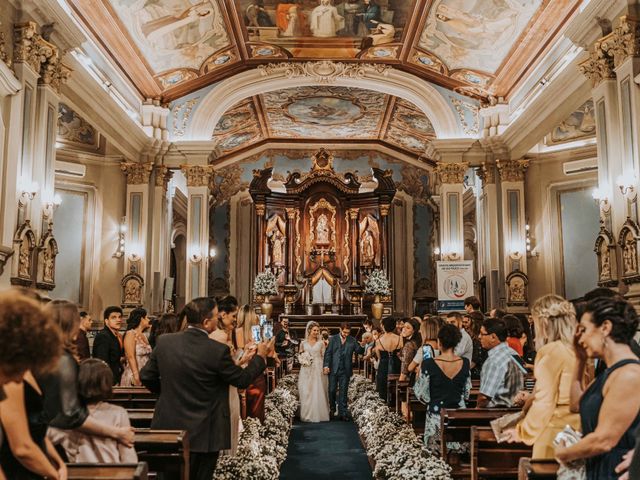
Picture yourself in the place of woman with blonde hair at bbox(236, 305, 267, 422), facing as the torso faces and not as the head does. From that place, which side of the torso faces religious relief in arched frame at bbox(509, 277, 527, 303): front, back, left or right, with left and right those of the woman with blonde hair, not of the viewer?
front

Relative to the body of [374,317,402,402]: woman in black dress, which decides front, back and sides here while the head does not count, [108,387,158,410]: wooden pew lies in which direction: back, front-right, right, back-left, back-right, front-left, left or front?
back-left

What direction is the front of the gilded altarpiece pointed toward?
toward the camera

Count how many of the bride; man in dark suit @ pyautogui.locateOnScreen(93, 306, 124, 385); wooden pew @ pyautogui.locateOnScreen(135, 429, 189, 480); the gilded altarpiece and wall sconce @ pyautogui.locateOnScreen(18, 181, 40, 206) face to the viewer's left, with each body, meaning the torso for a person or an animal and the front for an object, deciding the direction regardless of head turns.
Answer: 0

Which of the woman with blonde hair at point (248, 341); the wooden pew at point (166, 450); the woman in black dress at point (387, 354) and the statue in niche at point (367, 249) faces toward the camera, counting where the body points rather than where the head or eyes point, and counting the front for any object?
the statue in niche

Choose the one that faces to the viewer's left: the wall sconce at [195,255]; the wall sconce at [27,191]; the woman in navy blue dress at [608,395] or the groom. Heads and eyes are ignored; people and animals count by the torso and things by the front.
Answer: the woman in navy blue dress

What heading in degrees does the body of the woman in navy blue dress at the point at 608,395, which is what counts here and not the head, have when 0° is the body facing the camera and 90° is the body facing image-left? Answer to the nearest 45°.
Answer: approximately 90°

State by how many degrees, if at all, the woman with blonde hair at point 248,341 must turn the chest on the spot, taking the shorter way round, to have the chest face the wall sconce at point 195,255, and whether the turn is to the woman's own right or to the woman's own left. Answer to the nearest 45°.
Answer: approximately 45° to the woman's own left

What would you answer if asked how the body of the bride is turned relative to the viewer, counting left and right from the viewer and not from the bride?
facing the viewer

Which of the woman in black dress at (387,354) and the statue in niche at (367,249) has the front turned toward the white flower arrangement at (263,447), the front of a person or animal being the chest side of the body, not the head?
the statue in niche

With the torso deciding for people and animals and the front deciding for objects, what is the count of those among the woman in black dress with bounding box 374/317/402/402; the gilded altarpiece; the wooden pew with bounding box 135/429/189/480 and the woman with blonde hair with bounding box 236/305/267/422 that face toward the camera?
1

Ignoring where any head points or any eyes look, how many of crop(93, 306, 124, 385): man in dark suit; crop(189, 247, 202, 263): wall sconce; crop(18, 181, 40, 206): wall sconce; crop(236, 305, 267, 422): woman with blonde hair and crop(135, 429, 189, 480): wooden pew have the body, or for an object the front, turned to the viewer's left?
0

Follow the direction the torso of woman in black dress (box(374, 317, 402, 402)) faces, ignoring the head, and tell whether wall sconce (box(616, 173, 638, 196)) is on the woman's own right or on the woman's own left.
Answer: on the woman's own right

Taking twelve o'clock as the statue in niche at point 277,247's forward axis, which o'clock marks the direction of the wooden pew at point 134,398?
The wooden pew is roughly at 12 o'clock from the statue in niche.

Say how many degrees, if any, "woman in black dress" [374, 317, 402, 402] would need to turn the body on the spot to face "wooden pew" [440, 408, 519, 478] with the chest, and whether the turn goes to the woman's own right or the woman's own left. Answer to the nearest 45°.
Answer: approximately 180°

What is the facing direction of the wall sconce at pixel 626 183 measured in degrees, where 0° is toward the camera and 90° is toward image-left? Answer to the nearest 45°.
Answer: approximately 45°

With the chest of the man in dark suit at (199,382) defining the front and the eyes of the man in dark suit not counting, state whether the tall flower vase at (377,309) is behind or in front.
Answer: in front

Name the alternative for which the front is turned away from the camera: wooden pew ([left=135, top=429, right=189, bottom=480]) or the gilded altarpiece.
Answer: the wooden pew

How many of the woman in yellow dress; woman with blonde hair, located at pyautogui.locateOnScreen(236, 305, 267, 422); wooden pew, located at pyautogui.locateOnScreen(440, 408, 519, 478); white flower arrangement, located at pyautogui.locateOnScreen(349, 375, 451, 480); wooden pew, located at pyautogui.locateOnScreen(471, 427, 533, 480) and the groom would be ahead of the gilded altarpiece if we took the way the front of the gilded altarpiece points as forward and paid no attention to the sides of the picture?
6
